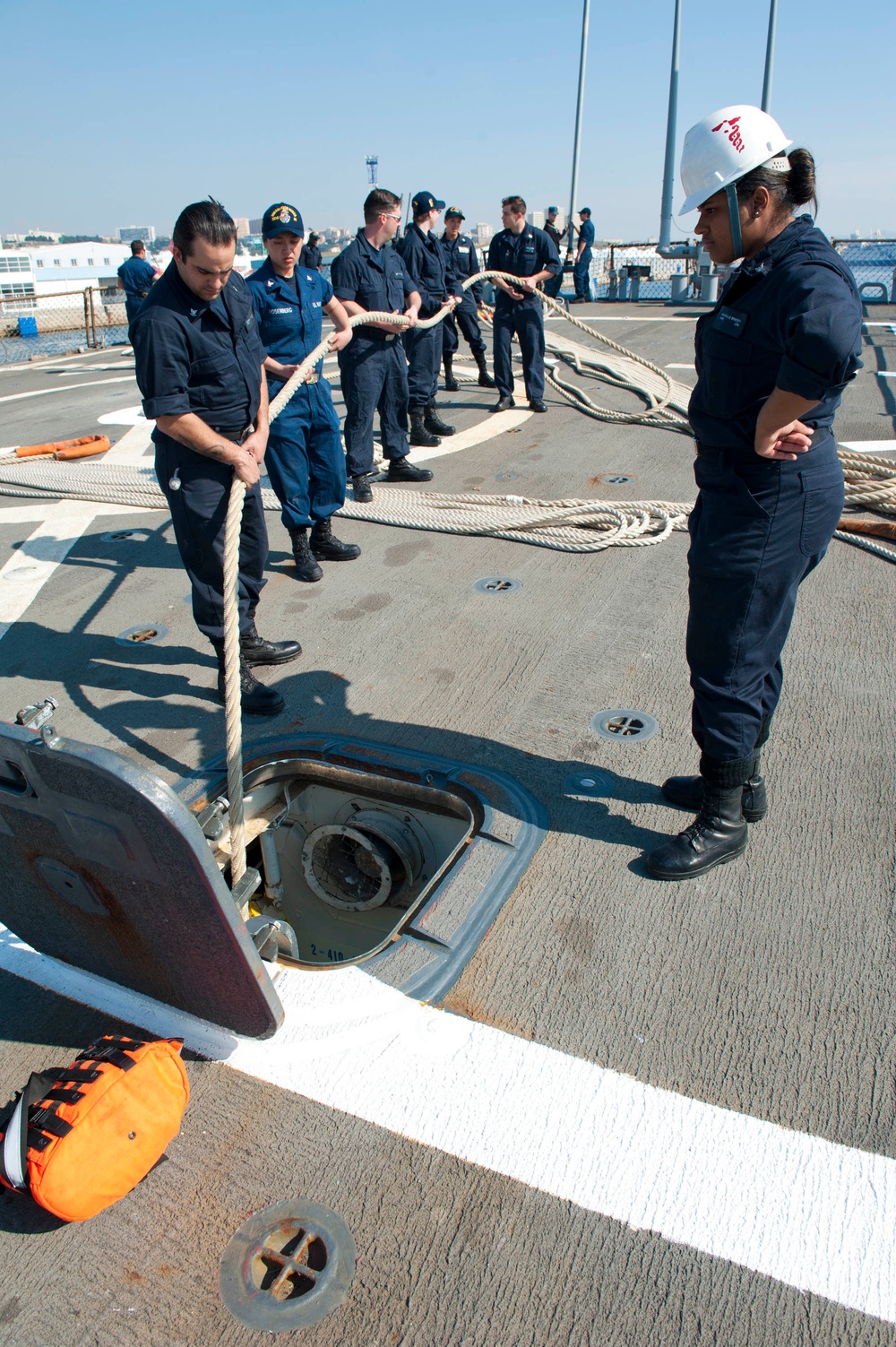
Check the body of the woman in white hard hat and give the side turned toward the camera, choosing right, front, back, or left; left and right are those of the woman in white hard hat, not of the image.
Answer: left

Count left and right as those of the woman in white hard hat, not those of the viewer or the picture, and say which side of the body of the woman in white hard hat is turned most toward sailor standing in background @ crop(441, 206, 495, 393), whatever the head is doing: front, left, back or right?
right

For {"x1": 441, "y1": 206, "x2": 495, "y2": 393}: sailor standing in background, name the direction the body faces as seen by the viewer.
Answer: toward the camera

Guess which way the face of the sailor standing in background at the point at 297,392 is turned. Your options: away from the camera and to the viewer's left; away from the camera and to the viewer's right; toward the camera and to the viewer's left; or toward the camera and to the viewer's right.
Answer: toward the camera and to the viewer's right

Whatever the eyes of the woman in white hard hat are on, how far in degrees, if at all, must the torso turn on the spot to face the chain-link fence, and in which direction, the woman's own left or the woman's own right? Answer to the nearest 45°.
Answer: approximately 45° to the woman's own right

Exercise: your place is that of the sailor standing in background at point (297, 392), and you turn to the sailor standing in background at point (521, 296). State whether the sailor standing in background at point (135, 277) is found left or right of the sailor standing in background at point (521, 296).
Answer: left

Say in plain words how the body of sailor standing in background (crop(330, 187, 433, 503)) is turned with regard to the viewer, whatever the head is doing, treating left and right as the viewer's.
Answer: facing the viewer and to the right of the viewer

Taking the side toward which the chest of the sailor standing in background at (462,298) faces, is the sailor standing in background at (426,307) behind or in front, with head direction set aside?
in front

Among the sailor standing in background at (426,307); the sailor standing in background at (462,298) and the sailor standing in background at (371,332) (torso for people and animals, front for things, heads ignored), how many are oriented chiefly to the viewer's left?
0
